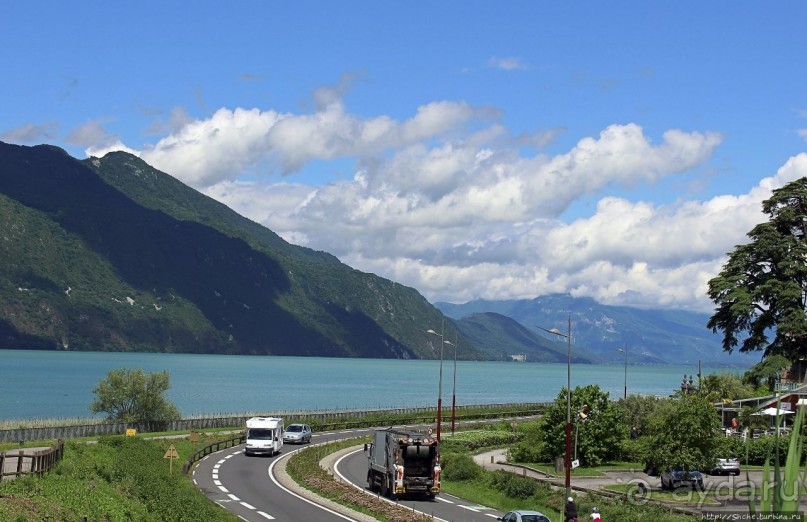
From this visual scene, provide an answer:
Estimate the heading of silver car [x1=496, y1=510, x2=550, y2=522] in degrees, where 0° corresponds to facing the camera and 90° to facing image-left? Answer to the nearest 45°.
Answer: approximately 135°

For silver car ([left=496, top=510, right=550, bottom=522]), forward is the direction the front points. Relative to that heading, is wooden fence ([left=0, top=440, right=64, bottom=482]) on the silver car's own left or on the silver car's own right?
on the silver car's own left

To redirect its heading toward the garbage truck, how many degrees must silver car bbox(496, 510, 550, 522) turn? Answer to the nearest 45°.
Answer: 0° — it already faces it
